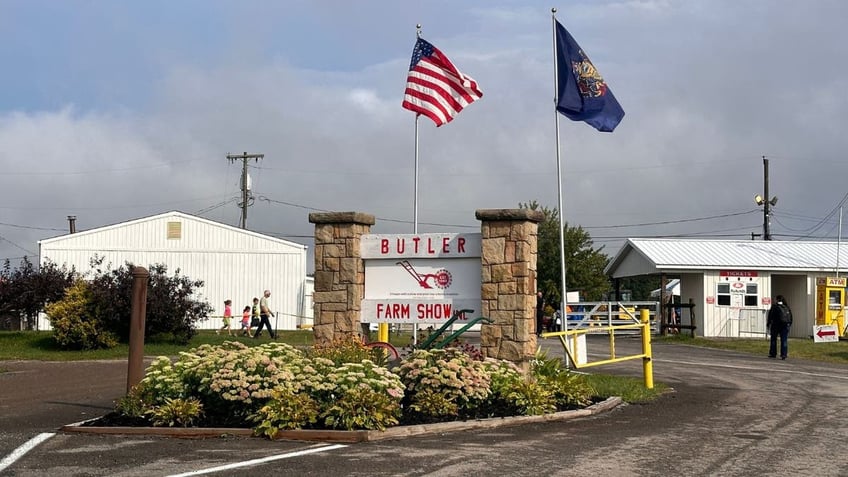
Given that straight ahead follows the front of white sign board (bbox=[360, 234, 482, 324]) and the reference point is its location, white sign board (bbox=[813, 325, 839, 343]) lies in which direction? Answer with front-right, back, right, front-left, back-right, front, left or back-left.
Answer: back-left

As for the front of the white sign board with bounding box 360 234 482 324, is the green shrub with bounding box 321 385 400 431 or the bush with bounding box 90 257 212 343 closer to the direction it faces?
the green shrub

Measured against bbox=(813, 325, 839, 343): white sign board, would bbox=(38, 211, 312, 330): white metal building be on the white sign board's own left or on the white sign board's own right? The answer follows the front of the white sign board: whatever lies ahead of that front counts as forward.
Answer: on the white sign board's own right

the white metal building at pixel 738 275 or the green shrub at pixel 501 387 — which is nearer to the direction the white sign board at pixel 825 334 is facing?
the green shrub

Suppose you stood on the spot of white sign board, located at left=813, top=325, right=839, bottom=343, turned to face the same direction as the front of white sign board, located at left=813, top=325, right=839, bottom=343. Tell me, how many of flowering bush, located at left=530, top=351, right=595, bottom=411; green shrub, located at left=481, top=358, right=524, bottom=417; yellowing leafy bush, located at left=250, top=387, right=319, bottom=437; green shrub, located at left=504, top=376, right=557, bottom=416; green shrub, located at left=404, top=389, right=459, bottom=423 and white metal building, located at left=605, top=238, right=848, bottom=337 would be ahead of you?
5

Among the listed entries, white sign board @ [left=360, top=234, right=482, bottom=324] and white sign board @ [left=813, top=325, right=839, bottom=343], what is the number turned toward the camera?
2

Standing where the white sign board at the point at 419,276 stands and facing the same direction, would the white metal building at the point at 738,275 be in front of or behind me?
behind

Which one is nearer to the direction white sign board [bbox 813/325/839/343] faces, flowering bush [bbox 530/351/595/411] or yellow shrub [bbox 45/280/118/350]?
the flowering bush

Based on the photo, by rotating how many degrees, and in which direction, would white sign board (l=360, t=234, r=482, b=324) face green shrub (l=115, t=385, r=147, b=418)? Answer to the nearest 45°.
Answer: approximately 45° to its right

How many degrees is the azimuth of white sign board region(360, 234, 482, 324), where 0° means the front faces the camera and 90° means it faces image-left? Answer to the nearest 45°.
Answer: approximately 0°

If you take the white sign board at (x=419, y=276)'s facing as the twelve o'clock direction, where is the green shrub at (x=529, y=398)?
The green shrub is roughly at 11 o'clock from the white sign board.
